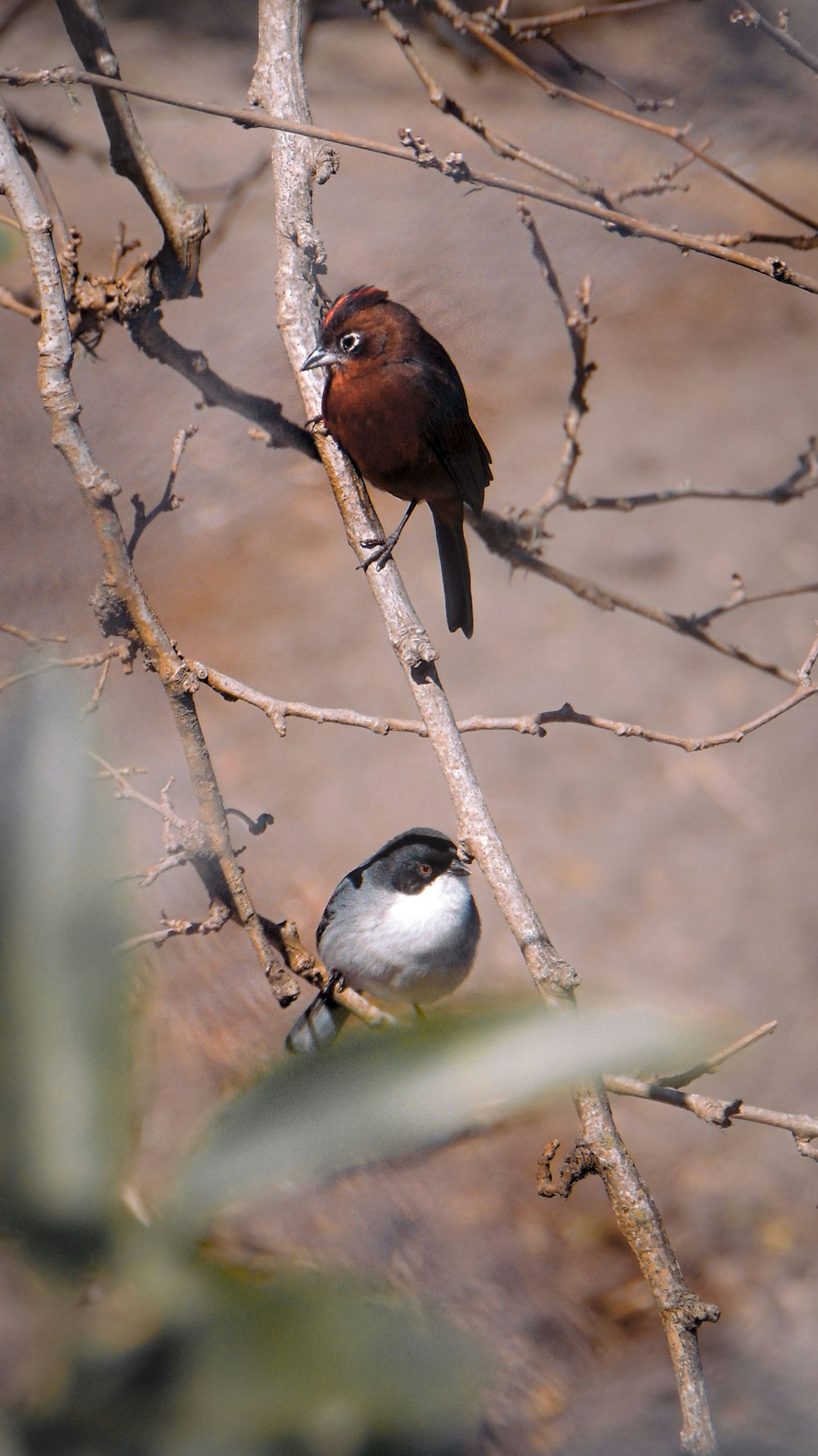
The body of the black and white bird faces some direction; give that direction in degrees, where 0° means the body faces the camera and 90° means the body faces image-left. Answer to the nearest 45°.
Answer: approximately 315°

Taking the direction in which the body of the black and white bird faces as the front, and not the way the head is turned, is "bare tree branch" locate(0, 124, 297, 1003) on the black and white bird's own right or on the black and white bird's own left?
on the black and white bird's own right

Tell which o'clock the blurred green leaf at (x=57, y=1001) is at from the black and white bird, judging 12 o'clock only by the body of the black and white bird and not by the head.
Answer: The blurred green leaf is roughly at 2 o'clock from the black and white bird.

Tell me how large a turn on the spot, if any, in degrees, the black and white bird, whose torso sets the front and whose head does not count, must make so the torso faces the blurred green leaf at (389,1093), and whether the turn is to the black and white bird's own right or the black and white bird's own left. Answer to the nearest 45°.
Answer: approximately 45° to the black and white bird's own right

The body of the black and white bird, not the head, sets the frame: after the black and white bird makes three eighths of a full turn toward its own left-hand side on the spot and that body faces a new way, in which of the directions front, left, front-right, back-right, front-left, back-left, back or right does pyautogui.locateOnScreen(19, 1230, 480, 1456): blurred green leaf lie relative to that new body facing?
back
